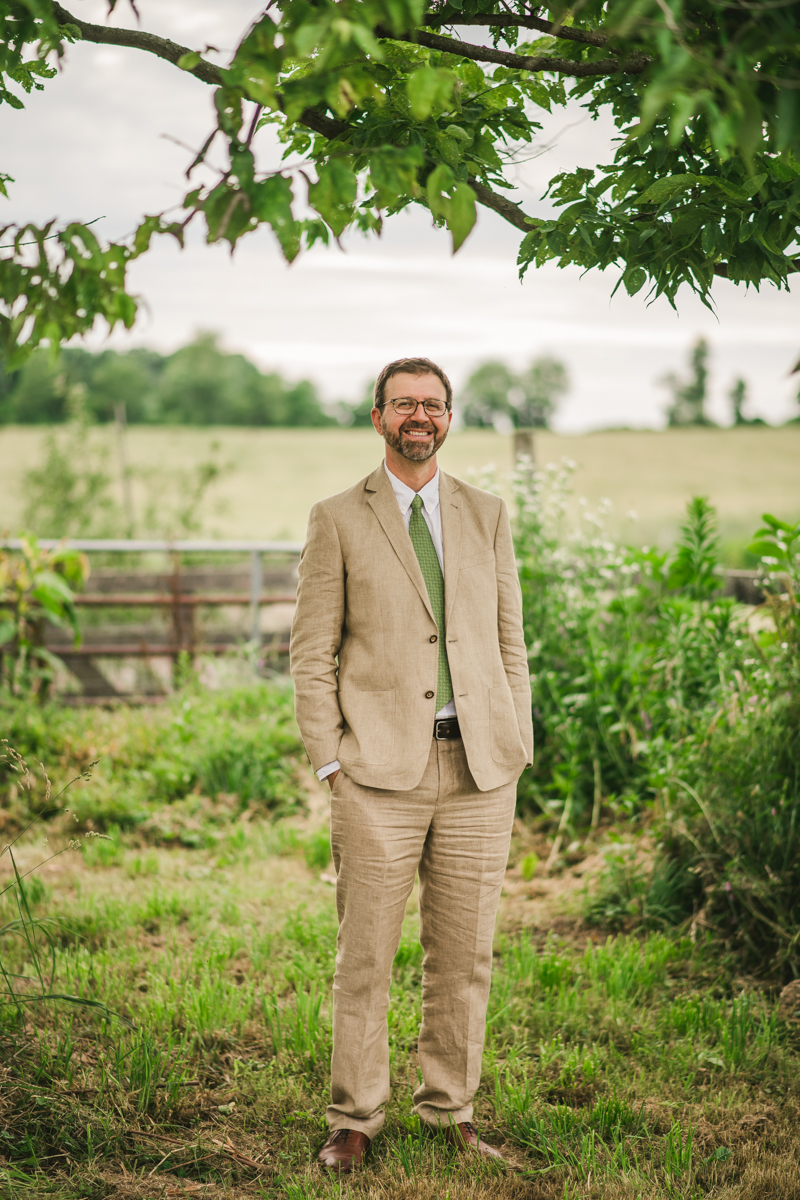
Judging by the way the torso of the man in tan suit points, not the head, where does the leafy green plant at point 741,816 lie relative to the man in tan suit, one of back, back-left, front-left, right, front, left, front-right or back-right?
back-left

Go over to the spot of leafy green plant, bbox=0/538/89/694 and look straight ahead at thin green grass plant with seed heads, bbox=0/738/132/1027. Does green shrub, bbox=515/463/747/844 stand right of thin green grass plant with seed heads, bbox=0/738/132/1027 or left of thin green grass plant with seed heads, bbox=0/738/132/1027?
left

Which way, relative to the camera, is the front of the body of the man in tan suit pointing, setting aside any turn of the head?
toward the camera

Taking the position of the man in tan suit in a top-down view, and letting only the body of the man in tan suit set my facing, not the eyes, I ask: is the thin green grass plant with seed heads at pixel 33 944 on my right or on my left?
on my right

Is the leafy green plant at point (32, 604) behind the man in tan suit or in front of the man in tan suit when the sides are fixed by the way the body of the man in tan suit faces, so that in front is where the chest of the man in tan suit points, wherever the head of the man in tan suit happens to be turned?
behind

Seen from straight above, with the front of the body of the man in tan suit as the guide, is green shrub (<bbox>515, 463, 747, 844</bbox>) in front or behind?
behind

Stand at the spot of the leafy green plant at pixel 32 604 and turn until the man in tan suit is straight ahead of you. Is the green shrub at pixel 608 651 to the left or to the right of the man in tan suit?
left
